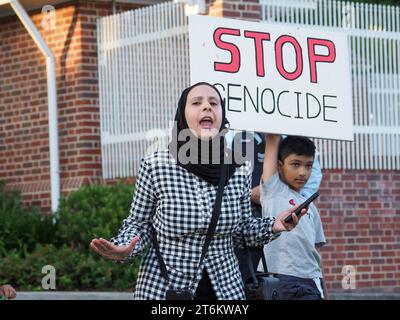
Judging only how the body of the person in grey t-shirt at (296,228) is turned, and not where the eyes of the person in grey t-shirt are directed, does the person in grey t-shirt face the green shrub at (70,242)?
no

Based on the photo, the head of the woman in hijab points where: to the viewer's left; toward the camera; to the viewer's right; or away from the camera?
toward the camera

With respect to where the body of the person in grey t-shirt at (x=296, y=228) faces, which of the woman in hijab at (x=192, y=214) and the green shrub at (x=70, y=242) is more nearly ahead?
the woman in hijab

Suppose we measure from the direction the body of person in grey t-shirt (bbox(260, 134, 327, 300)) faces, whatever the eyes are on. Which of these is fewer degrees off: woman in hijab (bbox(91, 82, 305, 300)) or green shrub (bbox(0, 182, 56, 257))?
the woman in hijab

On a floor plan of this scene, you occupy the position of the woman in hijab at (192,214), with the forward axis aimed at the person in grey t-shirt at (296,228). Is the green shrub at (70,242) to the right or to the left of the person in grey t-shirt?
left

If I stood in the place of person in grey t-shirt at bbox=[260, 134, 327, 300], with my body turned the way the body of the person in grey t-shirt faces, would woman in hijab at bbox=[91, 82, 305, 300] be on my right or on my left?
on my right
